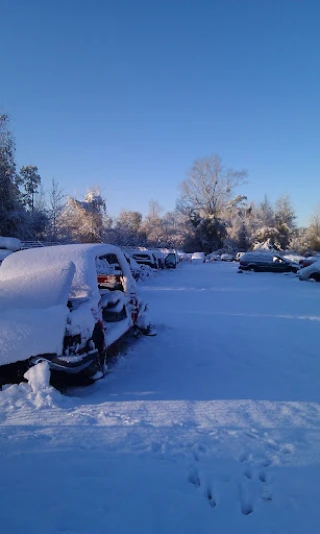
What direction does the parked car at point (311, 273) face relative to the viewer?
to the viewer's left

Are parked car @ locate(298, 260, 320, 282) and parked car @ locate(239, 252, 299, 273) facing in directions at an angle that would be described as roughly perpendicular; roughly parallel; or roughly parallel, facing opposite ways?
roughly parallel, facing opposite ways

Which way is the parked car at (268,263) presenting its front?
to the viewer's right
